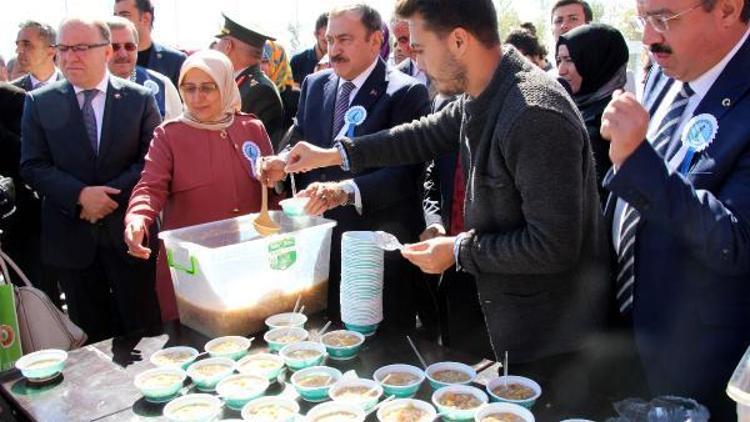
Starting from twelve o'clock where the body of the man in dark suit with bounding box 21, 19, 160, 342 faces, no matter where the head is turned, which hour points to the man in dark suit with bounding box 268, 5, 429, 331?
the man in dark suit with bounding box 268, 5, 429, 331 is roughly at 10 o'clock from the man in dark suit with bounding box 21, 19, 160, 342.

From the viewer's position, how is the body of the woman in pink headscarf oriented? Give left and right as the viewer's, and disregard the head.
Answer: facing the viewer

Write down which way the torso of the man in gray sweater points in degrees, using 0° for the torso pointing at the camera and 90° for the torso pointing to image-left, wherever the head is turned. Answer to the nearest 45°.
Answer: approximately 90°

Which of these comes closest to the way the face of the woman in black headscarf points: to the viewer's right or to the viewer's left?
to the viewer's left

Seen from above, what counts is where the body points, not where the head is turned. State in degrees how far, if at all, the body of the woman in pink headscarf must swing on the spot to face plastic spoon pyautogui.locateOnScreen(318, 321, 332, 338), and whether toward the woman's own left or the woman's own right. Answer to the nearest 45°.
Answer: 0° — they already face it

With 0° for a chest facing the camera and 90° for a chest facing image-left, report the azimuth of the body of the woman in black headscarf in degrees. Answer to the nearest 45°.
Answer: approximately 90°

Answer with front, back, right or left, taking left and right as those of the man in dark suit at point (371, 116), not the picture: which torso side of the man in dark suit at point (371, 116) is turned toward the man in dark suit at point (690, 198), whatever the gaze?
left

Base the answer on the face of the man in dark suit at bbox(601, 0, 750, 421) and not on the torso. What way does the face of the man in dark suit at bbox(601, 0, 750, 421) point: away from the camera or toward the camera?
toward the camera

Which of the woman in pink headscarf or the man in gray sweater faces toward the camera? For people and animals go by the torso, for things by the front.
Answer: the woman in pink headscarf

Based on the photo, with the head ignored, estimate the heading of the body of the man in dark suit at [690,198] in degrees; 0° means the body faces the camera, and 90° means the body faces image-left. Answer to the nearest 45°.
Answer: approximately 45°

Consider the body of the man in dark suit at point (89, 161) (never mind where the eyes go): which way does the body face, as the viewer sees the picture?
toward the camera

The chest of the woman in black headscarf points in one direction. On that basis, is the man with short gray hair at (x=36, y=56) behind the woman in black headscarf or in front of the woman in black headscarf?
in front

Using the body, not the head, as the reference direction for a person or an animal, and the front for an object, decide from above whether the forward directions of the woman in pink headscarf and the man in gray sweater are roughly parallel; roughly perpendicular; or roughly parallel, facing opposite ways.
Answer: roughly perpendicular

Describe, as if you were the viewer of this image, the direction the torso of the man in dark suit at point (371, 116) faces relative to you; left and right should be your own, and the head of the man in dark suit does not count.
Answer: facing the viewer and to the left of the viewer
